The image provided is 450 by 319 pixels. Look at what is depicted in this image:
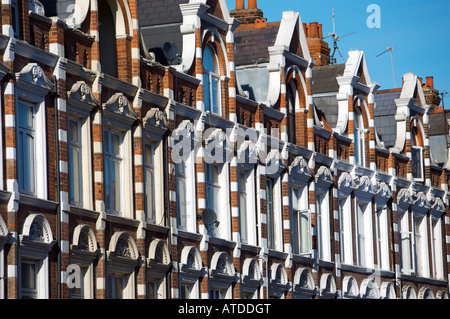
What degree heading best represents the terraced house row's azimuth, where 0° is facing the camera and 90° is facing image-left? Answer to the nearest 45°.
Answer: approximately 315°
